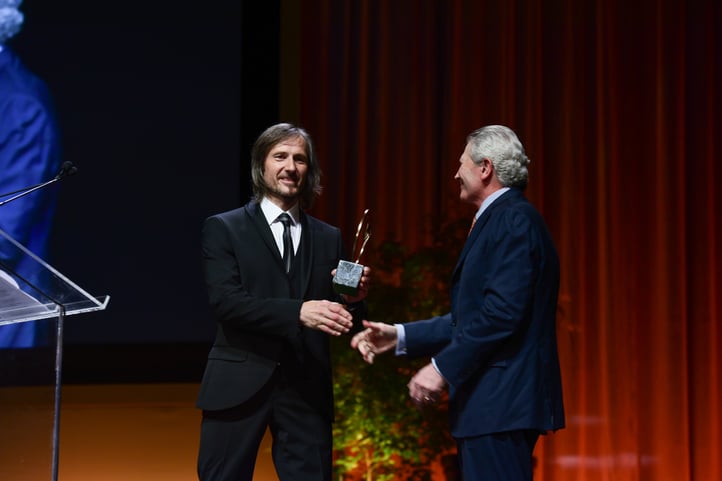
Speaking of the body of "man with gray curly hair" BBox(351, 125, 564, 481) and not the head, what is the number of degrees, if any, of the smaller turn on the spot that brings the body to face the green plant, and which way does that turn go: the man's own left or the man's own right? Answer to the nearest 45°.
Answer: approximately 90° to the man's own right

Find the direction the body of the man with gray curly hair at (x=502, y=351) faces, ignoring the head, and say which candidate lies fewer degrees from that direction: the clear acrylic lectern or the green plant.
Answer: the clear acrylic lectern

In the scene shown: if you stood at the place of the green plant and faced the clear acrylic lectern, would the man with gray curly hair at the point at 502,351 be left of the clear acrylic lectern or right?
left

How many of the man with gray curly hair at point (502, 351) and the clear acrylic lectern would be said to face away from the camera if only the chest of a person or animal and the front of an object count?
0

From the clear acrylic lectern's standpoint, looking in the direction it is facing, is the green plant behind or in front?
behind

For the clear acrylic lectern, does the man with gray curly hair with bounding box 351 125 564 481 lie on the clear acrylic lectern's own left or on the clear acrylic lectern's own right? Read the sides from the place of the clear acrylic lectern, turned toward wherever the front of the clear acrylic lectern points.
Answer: on the clear acrylic lectern's own left

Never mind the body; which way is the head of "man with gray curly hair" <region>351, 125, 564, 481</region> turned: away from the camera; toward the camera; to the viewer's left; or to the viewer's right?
to the viewer's left

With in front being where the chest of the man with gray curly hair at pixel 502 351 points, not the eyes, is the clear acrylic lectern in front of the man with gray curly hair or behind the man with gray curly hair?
in front

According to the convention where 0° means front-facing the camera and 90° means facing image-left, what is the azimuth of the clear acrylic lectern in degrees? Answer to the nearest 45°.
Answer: approximately 45°

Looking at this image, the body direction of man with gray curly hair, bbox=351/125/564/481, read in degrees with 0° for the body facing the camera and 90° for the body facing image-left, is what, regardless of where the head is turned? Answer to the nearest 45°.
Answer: approximately 90°
